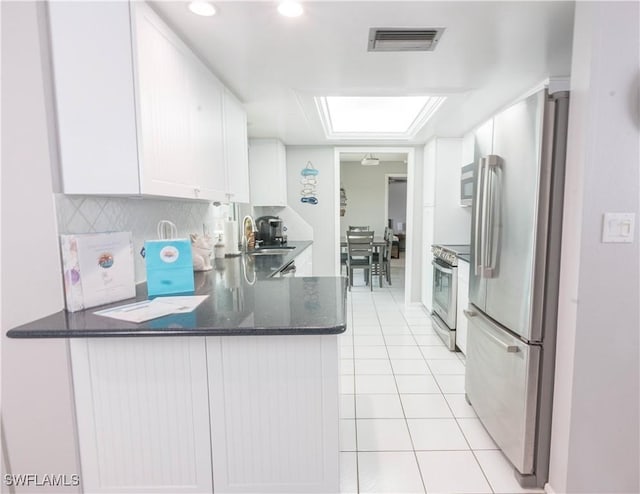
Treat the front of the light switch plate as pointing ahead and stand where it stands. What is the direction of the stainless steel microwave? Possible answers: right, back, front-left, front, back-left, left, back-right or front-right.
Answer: back-right

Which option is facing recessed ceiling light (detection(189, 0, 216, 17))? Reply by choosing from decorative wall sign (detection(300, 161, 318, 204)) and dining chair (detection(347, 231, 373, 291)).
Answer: the decorative wall sign

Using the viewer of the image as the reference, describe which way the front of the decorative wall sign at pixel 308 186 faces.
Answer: facing the viewer

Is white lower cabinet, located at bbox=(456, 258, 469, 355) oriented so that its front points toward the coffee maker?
yes

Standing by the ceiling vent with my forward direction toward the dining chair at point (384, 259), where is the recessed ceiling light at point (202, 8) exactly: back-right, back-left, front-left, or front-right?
back-left

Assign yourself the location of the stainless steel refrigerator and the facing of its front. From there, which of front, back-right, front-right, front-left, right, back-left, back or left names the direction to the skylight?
right

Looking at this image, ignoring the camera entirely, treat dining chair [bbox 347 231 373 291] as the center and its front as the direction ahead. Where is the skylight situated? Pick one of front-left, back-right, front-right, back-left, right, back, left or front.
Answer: back

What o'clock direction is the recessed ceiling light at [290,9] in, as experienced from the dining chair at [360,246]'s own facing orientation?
The recessed ceiling light is roughly at 6 o'clock from the dining chair.

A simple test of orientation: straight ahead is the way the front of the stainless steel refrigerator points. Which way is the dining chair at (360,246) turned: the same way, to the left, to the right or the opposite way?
to the right

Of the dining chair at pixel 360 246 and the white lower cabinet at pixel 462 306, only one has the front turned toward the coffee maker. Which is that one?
the white lower cabinet

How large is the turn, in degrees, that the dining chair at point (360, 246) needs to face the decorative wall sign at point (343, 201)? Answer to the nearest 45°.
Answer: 0° — it already faces it

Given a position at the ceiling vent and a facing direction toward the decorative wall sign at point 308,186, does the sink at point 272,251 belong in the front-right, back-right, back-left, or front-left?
front-left

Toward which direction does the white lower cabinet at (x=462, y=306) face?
to the viewer's left

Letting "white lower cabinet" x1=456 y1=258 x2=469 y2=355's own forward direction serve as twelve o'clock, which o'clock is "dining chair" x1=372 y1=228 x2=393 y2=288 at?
The dining chair is roughly at 2 o'clock from the white lower cabinet.

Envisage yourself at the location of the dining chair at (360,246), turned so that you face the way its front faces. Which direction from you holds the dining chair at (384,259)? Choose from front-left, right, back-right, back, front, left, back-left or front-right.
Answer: front-right

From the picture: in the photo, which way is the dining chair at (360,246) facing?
away from the camera

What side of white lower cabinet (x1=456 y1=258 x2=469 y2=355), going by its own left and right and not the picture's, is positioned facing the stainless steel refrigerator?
left

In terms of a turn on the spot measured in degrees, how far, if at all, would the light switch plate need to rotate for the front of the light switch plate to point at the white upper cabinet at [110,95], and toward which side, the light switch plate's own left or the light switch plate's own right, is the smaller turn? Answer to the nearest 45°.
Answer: approximately 45° to the light switch plate's own right

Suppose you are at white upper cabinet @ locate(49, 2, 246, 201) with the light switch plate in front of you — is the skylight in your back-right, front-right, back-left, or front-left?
front-left
